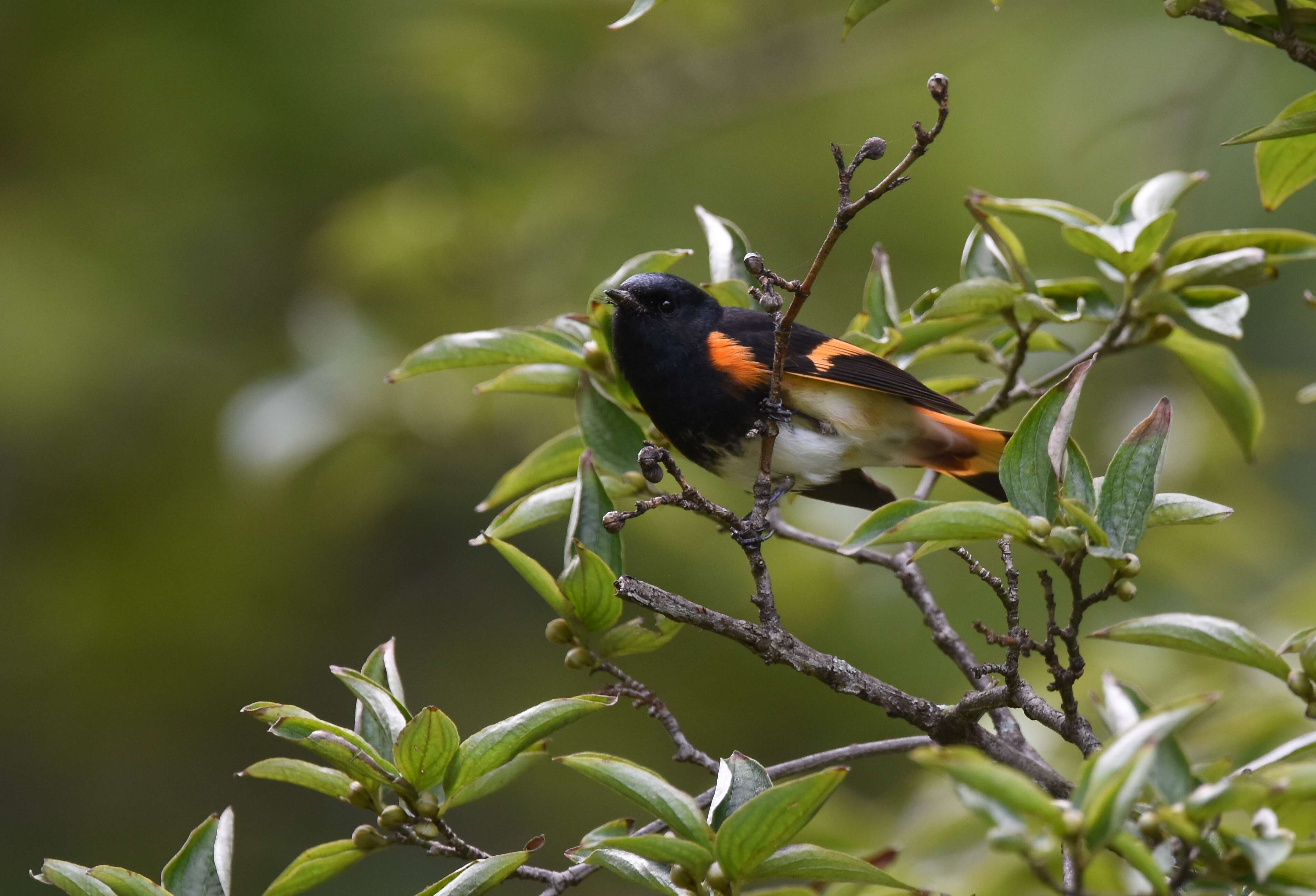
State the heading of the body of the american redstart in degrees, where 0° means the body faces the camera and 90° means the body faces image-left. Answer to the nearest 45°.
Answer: approximately 90°
